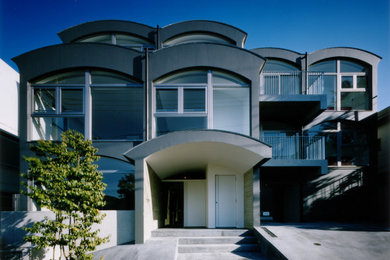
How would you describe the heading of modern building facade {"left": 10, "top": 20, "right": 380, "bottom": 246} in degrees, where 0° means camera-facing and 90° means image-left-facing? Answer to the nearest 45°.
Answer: approximately 0°

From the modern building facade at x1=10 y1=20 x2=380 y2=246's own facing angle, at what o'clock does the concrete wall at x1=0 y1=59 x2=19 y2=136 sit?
The concrete wall is roughly at 3 o'clock from the modern building facade.

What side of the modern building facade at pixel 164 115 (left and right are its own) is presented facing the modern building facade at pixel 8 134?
right

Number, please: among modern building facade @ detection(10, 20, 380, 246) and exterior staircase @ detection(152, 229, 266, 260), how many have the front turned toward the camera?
2

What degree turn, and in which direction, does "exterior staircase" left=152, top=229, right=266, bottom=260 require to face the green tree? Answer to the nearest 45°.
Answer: approximately 45° to its right

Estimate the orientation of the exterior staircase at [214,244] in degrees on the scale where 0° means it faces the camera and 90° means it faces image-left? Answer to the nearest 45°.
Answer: approximately 0°
